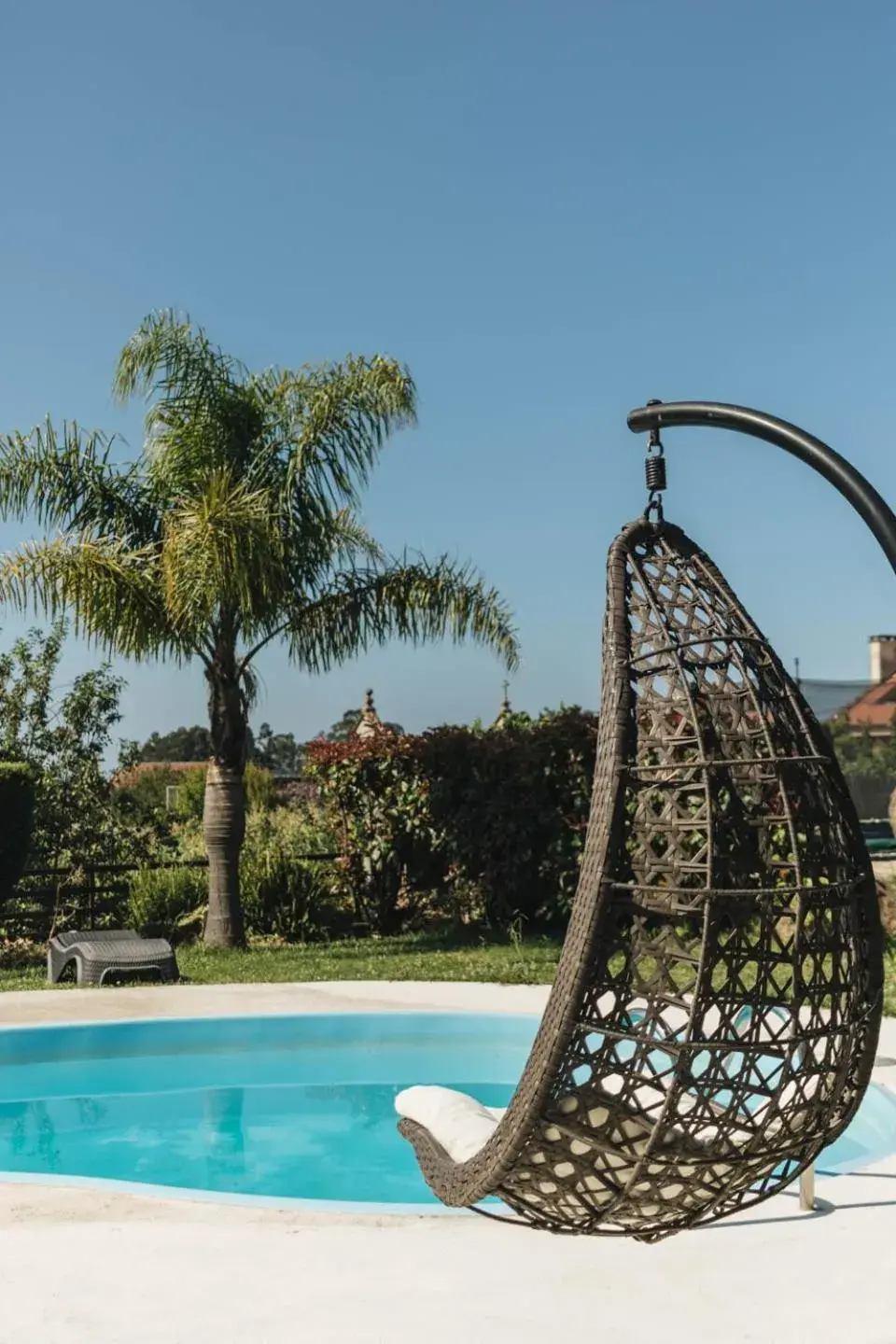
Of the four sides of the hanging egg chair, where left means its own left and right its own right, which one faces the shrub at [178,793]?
right

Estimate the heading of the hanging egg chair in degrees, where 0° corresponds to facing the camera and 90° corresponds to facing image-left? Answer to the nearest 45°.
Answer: approximately 90°

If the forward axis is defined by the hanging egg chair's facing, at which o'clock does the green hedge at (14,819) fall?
The green hedge is roughly at 2 o'clock from the hanging egg chair.

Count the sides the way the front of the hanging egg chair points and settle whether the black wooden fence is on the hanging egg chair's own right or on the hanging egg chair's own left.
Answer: on the hanging egg chair's own right

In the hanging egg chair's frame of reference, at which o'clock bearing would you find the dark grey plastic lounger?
The dark grey plastic lounger is roughly at 2 o'clock from the hanging egg chair.

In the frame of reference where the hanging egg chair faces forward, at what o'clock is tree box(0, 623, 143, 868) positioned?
The tree is roughly at 2 o'clock from the hanging egg chair.

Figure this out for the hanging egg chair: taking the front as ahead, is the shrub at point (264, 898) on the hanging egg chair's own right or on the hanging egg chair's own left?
on the hanging egg chair's own right

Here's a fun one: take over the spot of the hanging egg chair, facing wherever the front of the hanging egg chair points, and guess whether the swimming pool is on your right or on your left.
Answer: on your right

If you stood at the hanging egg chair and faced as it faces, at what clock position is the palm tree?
The palm tree is roughly at 2 o'clock from the hanging egg chair.

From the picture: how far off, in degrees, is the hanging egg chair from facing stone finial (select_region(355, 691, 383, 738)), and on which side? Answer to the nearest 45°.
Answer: approximately 90° to its right
